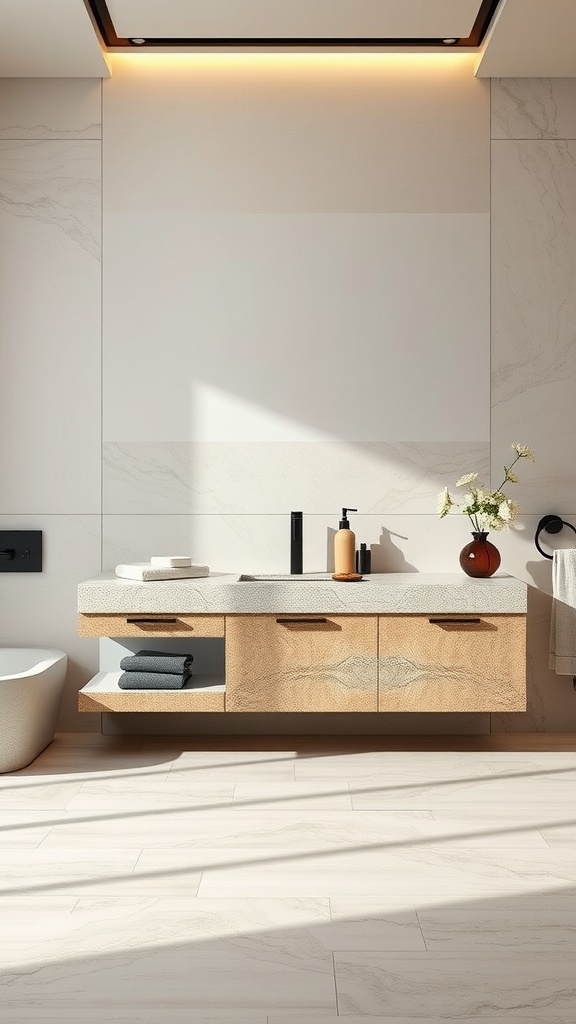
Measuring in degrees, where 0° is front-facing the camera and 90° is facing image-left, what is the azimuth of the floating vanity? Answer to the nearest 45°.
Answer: approximately 0°

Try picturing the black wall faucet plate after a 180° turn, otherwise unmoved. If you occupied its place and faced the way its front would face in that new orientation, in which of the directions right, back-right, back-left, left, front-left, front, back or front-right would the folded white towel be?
back-right

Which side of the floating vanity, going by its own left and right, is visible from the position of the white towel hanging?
left

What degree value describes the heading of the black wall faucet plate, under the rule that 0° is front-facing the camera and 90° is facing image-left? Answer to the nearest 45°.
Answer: approximately 0°

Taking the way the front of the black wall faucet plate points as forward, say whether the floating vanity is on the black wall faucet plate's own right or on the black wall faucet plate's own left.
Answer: on the black wall faucet plate's own left

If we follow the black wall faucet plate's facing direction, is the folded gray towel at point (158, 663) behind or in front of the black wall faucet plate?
in front

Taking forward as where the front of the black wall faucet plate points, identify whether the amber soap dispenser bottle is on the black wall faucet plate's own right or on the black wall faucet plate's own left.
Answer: on the black wall faucet plate's own left

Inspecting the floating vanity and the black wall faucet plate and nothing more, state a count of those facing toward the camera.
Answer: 2
